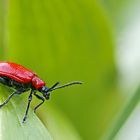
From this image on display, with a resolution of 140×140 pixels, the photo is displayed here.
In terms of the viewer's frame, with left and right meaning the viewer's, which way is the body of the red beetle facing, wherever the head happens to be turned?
facing to the right of the viewer

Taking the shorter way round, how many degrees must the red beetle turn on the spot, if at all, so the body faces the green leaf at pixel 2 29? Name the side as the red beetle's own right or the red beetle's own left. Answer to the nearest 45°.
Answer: approximately 135° to the red beetle's own left
